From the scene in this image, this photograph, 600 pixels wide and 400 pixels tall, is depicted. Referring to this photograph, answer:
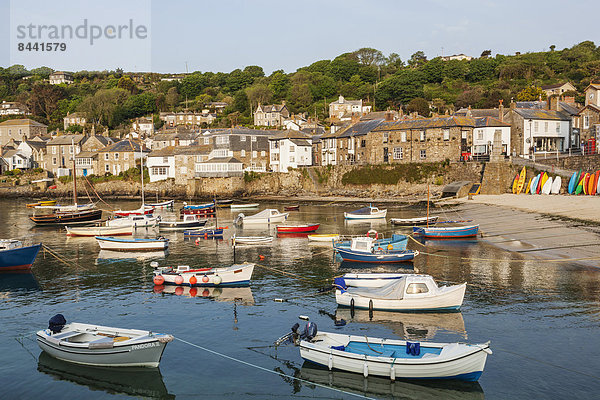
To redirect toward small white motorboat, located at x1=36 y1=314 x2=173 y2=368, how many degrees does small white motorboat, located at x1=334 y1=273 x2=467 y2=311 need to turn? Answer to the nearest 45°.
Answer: approximately 135° to its right

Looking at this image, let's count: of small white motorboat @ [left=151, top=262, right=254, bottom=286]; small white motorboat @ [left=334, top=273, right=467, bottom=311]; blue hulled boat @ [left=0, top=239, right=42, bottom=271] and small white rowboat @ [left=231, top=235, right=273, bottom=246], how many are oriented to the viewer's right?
4

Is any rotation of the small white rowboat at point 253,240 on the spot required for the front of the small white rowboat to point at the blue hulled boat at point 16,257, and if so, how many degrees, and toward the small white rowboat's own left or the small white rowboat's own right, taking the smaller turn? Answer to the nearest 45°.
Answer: approximately 135° to the small white rowboat's own right

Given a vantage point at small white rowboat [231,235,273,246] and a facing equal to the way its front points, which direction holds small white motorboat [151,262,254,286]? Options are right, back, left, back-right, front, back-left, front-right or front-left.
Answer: right

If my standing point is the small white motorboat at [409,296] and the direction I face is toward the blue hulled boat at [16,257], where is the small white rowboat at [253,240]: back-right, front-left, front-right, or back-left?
front-right

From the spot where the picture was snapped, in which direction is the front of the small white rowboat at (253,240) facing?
facing to the right of the viewer

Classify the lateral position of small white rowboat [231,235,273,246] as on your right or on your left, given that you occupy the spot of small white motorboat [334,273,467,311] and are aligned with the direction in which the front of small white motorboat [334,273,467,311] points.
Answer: on your left

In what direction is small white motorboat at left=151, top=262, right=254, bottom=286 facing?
to the viewer's right

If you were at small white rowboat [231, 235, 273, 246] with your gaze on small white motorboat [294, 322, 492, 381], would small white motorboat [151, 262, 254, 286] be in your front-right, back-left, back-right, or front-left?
front-right

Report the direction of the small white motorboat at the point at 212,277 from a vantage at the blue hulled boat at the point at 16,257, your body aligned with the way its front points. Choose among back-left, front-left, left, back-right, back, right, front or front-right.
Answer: front-right

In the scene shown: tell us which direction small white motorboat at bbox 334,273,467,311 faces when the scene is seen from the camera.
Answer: facing to the right of the viewer

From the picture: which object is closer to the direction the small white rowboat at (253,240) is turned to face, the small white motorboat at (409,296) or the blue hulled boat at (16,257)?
the small white motorboat

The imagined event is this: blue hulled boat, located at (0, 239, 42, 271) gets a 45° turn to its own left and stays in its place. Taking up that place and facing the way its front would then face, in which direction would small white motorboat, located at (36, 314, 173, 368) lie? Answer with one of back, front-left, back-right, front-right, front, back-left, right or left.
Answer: back-right

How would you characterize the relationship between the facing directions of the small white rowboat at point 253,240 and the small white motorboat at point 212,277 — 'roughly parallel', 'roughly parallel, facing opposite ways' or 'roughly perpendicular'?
roughly parallel

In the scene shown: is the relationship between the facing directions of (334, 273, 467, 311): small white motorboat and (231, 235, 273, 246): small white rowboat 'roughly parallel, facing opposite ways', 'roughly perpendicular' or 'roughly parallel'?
roughly parallel

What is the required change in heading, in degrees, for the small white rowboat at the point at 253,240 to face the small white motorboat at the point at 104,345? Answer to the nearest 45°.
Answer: approximately 90° to its right

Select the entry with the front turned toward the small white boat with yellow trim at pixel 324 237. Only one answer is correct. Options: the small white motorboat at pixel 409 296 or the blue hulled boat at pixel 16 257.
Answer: the blue hulled boat

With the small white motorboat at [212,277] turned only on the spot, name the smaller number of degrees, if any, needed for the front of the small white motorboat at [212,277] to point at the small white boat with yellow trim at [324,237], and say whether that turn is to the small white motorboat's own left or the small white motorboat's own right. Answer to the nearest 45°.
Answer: approximately 45° to the small white motorboat's own left

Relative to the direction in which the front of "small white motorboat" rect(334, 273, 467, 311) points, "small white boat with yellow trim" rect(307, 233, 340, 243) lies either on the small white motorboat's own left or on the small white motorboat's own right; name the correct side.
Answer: on the small white motorboat's own left

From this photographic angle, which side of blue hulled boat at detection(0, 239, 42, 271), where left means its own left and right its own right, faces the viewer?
right
